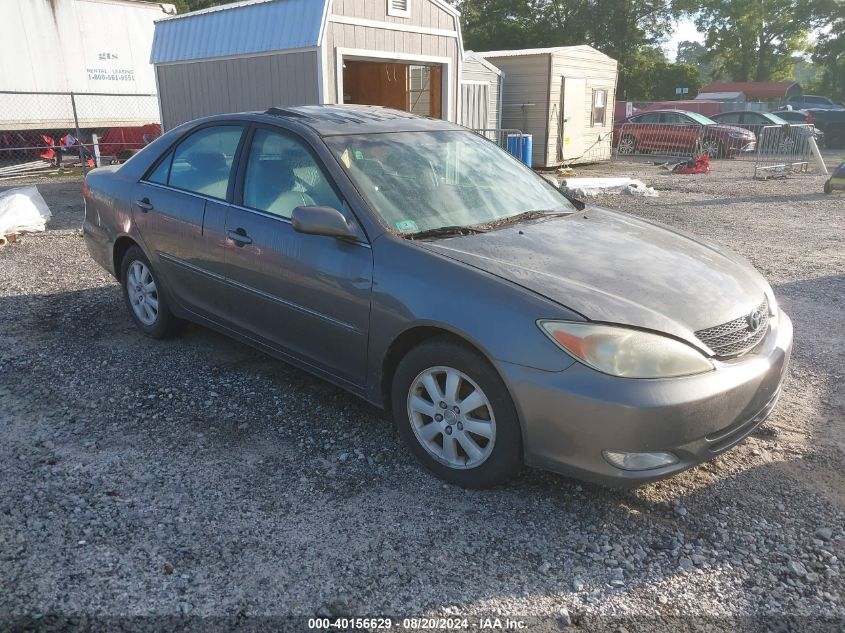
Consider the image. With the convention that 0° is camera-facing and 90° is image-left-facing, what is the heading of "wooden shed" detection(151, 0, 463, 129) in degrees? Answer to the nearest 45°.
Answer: approximately 315°

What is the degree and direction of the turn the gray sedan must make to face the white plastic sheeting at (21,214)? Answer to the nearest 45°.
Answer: approximately 180°

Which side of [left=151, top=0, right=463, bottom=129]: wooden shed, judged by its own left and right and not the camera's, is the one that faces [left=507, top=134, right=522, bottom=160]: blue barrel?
left

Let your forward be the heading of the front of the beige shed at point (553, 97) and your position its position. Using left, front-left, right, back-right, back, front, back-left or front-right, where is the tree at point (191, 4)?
back

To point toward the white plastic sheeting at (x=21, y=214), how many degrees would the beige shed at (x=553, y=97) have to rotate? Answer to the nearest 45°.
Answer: approximately 90° to its right

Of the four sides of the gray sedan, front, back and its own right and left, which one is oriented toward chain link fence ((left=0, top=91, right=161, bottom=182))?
back

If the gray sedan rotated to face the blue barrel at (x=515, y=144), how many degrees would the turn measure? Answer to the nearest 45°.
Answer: approximately 135° to its left
